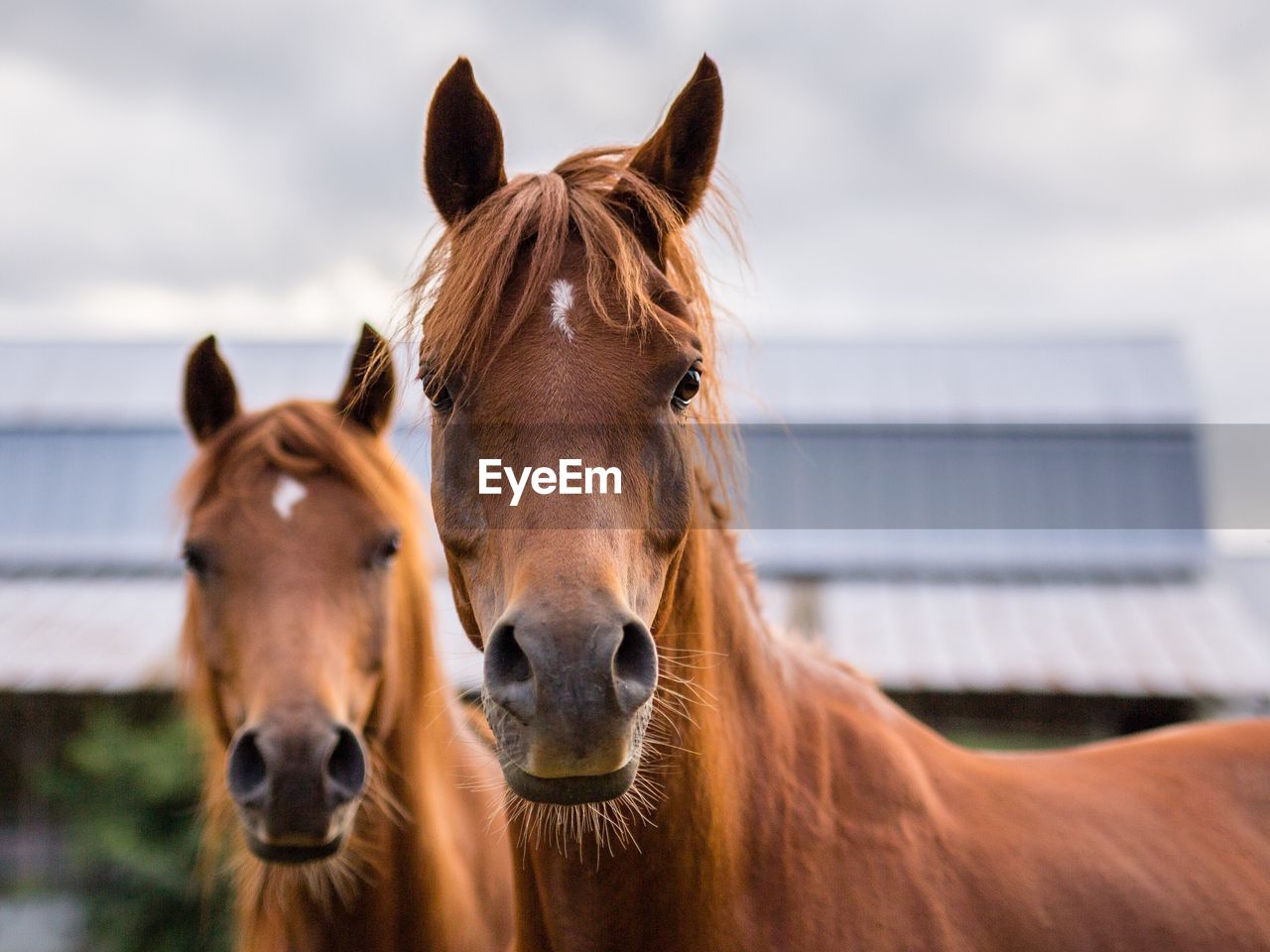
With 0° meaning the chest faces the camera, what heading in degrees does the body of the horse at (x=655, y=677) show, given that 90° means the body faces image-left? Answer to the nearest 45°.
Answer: approximately 45°

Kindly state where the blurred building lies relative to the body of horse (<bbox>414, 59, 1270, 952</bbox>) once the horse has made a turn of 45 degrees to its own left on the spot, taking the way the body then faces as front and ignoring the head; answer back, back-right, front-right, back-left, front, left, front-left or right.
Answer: back

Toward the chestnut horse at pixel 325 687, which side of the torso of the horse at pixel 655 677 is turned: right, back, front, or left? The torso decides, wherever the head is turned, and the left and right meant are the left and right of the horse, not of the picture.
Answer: right
